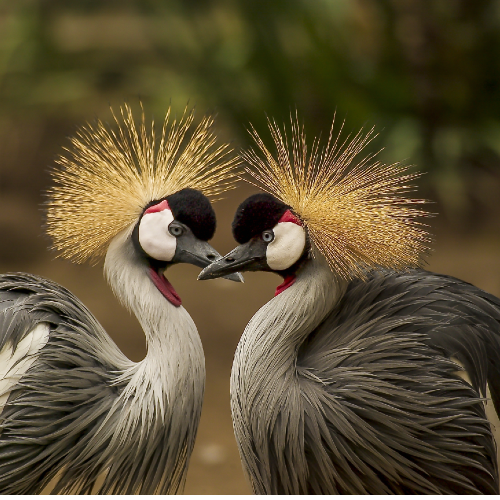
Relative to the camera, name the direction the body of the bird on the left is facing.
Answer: to the viewer's right
